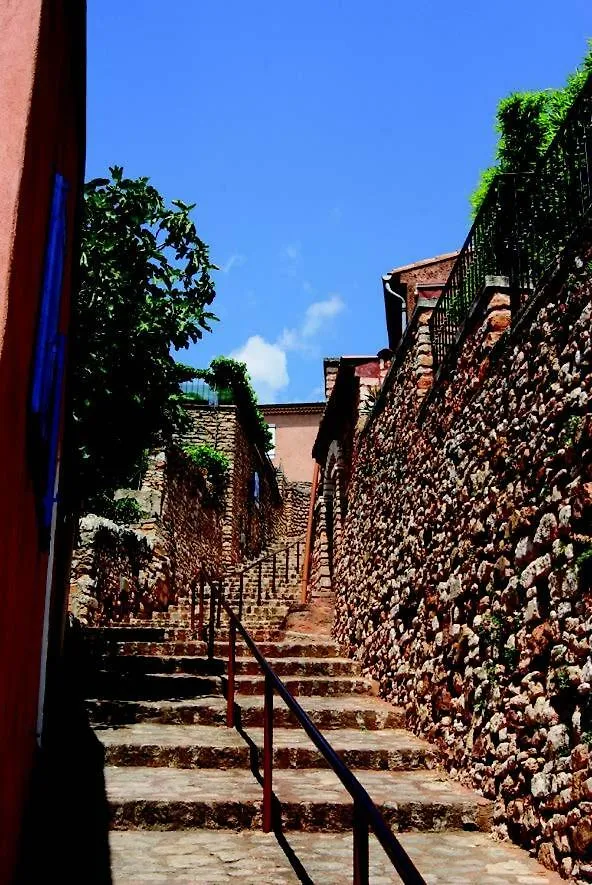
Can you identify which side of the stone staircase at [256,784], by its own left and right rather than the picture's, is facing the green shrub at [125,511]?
back

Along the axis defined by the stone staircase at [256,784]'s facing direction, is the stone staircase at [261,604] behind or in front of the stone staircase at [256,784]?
behind

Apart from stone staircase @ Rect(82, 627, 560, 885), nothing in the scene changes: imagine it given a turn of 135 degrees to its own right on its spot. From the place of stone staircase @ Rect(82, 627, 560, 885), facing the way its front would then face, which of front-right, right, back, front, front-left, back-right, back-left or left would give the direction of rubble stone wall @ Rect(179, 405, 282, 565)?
front-right

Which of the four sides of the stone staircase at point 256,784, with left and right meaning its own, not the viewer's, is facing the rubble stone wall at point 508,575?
left

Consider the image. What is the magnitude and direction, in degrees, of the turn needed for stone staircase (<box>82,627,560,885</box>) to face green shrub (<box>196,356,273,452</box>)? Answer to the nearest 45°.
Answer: approximately 180°

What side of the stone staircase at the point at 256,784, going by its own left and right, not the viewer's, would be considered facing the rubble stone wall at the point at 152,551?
back

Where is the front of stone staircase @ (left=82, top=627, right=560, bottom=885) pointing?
toward the camera

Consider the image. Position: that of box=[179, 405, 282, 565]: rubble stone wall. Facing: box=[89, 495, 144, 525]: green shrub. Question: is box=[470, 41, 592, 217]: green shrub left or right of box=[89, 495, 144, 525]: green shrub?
left
